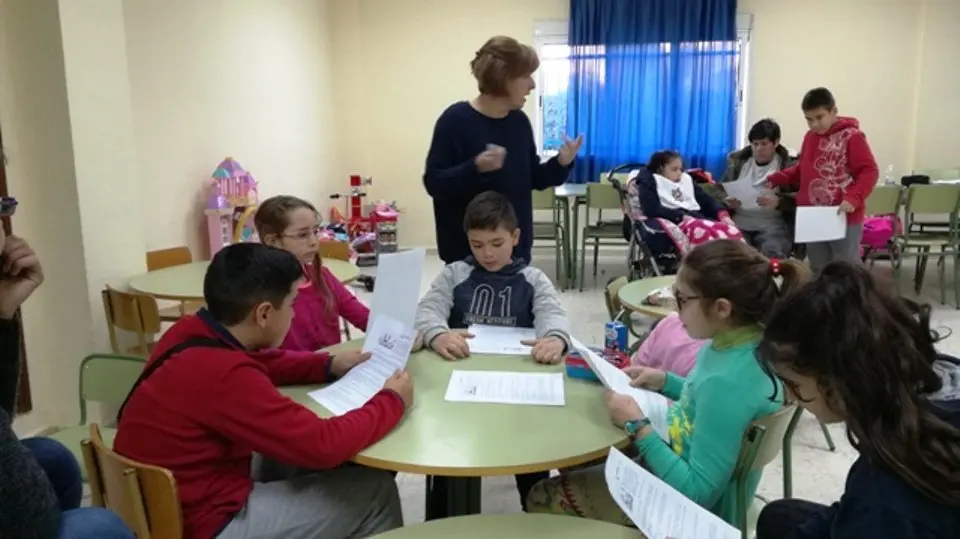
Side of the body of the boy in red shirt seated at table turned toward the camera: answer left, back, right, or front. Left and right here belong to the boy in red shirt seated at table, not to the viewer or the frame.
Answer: right

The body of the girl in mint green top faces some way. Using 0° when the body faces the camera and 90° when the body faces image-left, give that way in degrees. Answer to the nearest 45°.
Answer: approximately 90°

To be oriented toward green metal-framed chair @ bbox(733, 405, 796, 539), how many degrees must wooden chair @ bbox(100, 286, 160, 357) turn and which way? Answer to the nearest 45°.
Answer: approximately 90° to its right

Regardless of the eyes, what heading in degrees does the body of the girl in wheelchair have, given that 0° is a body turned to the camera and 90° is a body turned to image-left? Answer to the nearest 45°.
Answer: approximately 315°

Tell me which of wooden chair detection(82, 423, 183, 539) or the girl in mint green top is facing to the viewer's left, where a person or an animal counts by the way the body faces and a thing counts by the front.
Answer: the girl in mint green top

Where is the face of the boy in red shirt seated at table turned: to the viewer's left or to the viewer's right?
to the viewer's right

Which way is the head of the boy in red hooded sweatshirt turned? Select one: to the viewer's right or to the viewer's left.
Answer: to the viewer's left

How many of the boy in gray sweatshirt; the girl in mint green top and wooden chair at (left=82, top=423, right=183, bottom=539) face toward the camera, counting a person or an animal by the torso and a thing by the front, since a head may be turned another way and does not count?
1

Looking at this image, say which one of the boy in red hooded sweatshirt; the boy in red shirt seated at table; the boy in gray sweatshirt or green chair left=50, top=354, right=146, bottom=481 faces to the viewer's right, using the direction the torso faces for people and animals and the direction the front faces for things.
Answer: the boy in red shirt seated at table

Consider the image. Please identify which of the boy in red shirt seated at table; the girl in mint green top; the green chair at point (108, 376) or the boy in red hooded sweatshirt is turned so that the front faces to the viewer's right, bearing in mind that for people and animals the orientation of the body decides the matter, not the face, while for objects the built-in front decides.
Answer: the boy in red shirt seated at table

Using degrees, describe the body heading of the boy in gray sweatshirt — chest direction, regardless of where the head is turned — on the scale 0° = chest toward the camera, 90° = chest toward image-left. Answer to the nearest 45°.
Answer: approximately 0°
